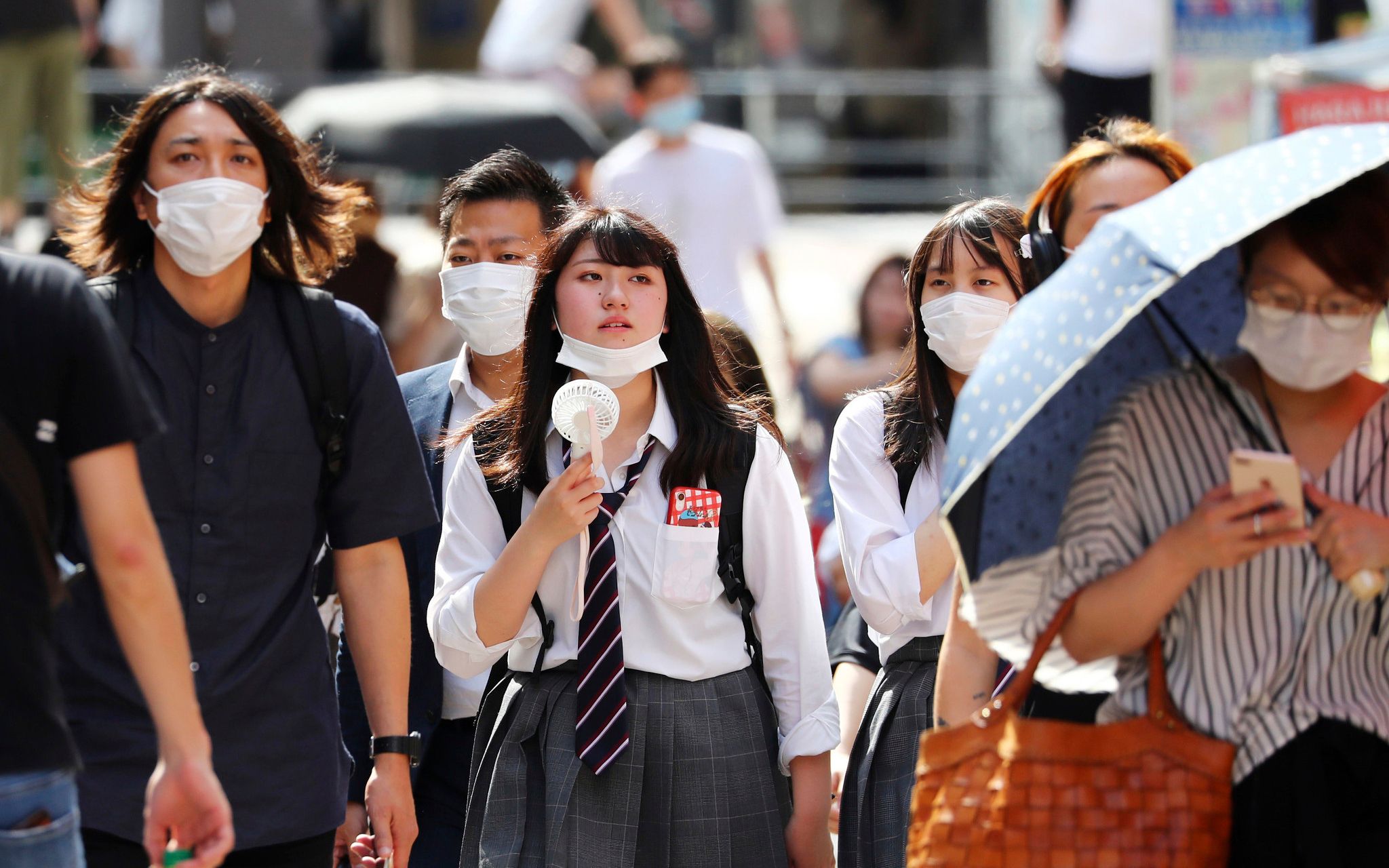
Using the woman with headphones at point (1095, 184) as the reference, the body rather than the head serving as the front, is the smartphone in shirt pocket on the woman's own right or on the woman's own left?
on the woman's own right

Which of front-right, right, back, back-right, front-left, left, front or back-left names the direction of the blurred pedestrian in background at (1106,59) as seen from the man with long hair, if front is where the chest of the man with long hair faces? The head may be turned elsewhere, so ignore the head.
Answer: back-left

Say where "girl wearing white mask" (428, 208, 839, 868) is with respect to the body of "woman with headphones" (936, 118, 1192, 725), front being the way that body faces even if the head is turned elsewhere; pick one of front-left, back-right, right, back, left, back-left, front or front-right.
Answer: right

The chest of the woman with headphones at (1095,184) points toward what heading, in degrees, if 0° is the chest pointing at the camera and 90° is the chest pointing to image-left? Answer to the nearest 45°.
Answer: approximately 315°

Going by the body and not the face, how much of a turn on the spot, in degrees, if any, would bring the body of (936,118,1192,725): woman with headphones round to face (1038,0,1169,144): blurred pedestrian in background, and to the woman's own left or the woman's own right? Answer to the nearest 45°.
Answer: approximately 135° to the woman's own left

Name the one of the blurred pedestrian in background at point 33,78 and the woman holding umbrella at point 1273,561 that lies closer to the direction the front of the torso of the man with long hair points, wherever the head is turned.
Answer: the woman holding umbrella
